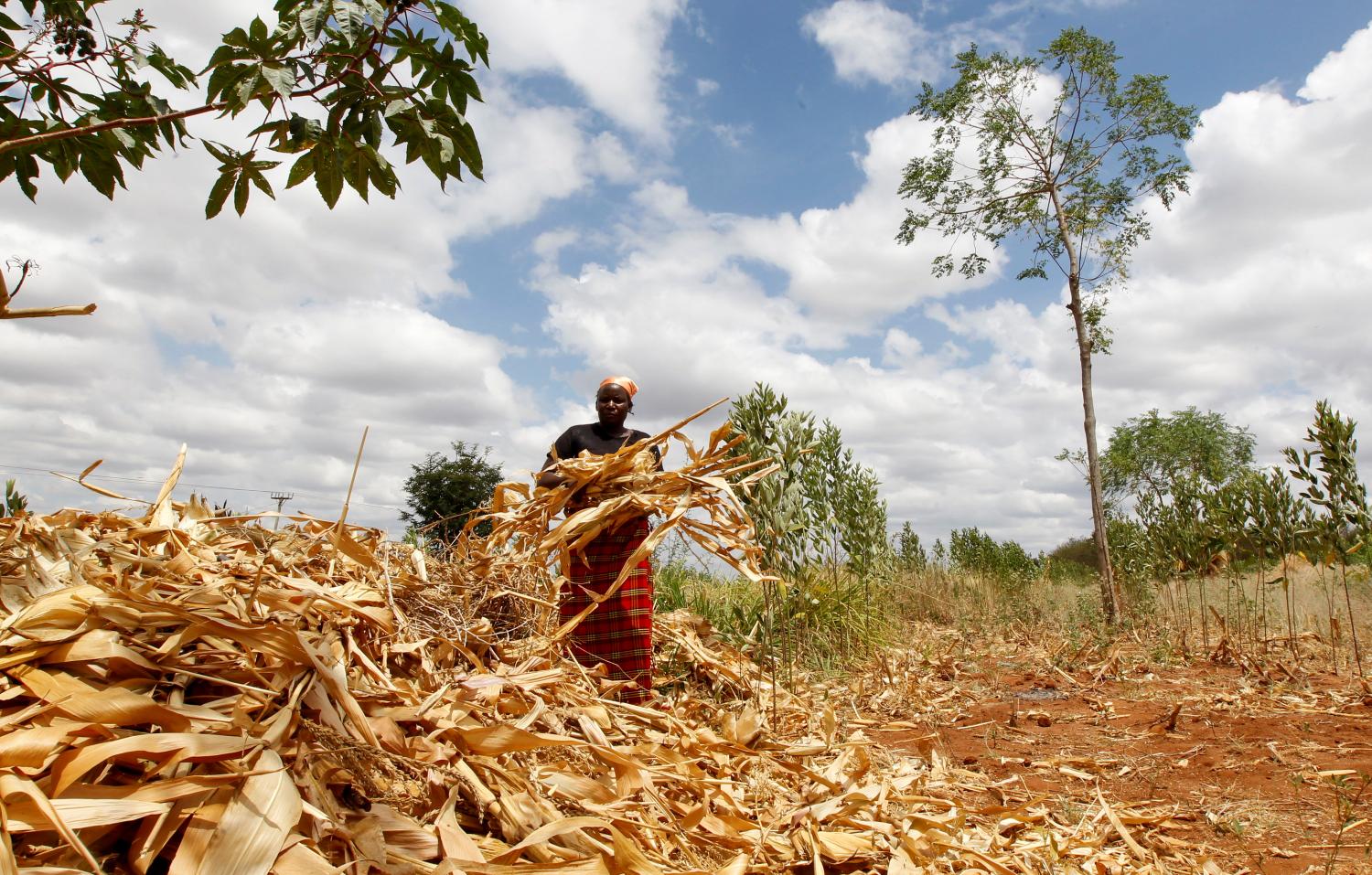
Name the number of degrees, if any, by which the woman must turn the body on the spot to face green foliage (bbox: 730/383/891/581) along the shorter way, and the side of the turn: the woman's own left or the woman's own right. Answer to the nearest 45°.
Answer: approximately 135° to the woman's own left

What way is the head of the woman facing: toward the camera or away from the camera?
toward the camera

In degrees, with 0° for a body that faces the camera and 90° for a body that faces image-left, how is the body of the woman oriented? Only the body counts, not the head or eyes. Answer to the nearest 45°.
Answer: approximately 0°

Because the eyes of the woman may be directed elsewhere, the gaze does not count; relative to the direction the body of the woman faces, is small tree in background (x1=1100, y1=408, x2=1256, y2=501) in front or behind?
behind
